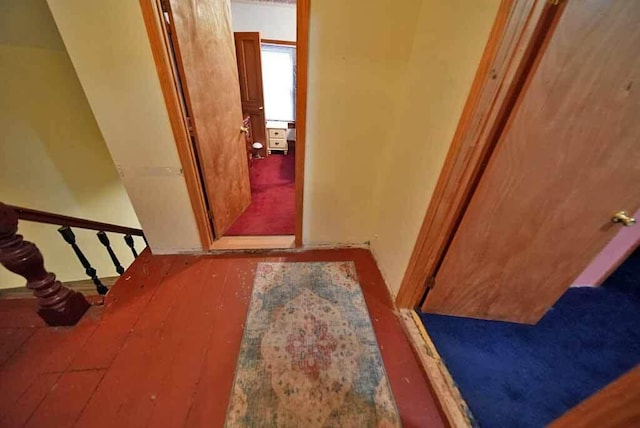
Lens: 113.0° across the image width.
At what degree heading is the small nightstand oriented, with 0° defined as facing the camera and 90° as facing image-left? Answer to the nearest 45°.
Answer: approximately 0°

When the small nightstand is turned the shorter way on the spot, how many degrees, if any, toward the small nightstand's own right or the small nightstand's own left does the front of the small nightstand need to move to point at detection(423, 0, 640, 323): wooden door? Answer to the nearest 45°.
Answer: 0° — it already faces it

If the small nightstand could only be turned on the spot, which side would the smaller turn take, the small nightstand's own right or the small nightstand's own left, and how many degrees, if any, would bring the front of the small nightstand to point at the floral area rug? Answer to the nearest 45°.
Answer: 0° — it already faces it

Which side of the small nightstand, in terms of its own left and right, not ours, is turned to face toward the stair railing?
front

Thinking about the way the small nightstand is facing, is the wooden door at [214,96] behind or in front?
in front
